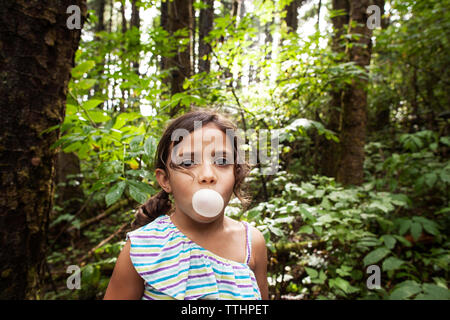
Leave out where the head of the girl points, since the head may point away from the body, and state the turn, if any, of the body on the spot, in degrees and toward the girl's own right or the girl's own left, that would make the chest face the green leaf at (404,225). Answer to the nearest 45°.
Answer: approximately 135° to the girl's own left

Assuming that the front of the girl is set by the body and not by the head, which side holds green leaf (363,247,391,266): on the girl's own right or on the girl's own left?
on the girl's own left

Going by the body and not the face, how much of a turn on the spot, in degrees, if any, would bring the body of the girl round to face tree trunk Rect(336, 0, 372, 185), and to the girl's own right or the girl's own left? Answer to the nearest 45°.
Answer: approximately 135° to the girl's own left

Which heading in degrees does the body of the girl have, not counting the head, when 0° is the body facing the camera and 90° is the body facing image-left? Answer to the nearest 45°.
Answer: approximately 0°

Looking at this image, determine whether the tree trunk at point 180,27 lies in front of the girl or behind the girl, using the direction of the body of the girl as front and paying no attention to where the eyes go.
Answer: behind

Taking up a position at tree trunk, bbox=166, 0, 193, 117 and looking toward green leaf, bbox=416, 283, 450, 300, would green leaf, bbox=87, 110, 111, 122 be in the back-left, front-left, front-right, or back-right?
front-right

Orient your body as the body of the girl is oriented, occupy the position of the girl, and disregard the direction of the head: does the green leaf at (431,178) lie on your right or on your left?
on your left

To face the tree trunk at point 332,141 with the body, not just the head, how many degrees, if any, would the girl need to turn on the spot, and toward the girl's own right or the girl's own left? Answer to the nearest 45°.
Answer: approximately 135° to the girl's own left

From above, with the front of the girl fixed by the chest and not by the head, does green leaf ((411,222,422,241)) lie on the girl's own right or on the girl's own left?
on the girl's own left

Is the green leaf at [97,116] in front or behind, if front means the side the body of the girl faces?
behind
